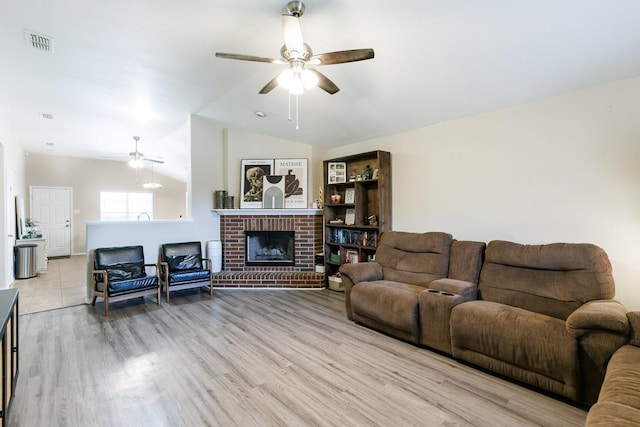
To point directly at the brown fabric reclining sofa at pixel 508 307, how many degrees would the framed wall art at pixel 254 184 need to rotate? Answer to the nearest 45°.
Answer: approximately 45° to its left

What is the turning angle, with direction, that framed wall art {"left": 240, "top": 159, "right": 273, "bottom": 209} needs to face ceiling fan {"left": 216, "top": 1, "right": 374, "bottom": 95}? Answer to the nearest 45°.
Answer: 0° — it already faces it

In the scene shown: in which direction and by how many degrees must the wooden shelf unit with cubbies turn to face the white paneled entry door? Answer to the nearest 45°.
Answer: approximately 45° to its right

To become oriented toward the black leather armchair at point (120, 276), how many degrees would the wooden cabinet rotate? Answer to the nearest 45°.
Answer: approximately 45° to its left

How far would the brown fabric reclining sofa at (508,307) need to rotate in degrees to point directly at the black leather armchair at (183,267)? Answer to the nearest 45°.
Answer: approximately 45° to its right

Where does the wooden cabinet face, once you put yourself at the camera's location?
facing to the right of the viewer

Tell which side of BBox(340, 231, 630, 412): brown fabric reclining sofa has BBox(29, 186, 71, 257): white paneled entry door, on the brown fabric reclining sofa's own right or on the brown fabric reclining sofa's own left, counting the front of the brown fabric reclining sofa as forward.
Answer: on the brown fabric reclining sofa's own right

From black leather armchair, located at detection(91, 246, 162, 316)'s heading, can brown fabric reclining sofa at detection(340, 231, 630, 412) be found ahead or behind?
ahead

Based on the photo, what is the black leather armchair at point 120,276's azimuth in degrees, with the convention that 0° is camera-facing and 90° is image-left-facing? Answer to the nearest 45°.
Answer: approximately 315°

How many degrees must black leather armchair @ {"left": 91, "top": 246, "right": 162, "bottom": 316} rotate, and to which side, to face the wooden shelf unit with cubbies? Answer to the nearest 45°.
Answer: approximately 45° to its left

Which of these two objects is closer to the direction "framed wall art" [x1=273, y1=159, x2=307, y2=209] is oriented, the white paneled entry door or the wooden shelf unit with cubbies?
the wooden shelf unit with cubbies

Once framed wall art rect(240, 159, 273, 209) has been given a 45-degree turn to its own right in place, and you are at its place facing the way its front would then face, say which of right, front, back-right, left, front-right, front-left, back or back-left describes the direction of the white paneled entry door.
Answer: right
